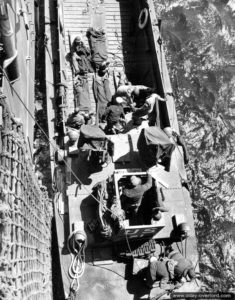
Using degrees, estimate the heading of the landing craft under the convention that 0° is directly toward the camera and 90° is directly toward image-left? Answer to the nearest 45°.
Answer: approximately 180°
